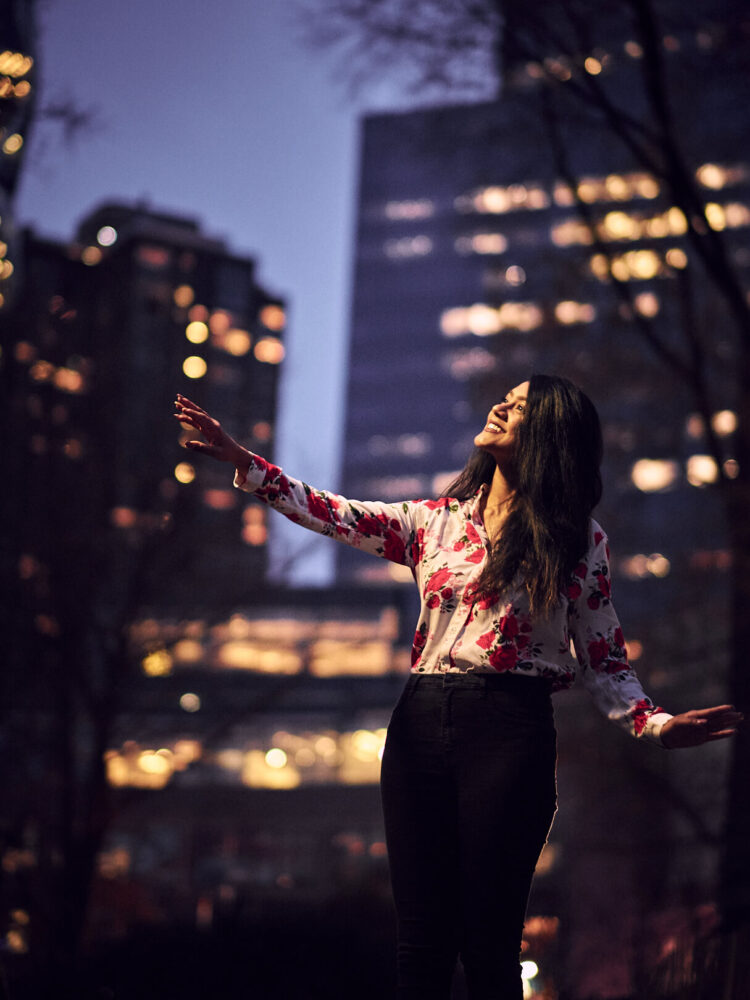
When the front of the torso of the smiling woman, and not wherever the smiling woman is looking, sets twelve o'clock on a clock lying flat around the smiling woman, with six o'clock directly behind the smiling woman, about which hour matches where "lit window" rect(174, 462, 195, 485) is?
The lit window is roughly at 4 o'clock from the smiling woman.

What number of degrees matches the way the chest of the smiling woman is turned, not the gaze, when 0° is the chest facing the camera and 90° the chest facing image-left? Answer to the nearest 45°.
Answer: approximately 45°

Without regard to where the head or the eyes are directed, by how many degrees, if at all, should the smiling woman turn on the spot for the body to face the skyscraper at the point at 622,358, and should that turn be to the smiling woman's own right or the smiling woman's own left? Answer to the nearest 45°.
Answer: approximately 135° to the smiling woman's own right

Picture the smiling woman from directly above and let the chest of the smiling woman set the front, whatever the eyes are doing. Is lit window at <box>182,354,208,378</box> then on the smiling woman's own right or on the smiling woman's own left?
on the smiling woman's own right
